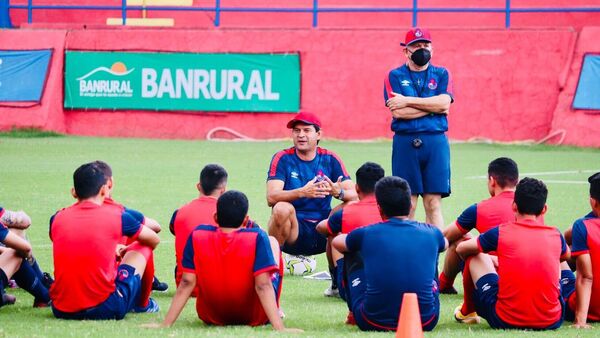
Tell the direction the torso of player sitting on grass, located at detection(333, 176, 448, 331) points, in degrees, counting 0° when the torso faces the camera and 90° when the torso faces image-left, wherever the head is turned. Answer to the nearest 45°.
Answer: approximately 180°

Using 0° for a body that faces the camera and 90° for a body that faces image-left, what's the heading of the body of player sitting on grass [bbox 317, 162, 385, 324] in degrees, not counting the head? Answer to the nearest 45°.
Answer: approximately 135°

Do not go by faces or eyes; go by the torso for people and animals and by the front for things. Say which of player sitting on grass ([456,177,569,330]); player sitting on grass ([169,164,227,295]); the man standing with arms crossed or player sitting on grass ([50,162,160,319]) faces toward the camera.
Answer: the man standing with arms crossed

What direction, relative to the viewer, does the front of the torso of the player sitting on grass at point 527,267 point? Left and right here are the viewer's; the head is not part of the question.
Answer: facing away from the viewer and to the left of the viewer

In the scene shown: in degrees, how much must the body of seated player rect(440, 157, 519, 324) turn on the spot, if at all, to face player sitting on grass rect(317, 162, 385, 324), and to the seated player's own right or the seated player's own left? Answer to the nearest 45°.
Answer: approximately 45° to the seated player's own left

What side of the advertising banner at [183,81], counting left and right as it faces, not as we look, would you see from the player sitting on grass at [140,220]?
front

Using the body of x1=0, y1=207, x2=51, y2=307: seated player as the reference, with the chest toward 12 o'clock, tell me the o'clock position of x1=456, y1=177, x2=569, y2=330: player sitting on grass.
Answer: The player sitting on grass is roughly at 1 o'clock from the seated player.

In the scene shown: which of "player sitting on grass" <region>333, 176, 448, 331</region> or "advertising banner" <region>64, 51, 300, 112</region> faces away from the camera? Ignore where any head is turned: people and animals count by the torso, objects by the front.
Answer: the player sitting on grass

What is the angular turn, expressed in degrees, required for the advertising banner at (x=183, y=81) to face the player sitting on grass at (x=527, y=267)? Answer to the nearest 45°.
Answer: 0° — it already faces them

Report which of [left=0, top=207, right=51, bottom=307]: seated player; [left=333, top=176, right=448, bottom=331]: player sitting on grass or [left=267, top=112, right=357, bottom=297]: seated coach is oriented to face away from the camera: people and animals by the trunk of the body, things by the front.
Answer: the player sitting on grass

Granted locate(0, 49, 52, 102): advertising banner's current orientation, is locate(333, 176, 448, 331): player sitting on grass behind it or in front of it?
in front

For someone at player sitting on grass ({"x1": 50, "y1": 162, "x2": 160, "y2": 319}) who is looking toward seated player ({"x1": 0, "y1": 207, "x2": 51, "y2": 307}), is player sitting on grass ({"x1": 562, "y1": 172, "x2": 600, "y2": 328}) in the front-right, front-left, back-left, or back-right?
back-right

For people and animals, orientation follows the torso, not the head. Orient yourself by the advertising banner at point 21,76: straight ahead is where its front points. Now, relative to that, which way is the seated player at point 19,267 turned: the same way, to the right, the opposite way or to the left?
to the left

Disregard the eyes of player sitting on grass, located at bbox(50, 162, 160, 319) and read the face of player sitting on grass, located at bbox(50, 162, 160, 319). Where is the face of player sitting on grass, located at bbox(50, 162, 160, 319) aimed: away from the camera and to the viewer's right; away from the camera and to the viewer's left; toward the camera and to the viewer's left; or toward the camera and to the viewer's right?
away from the camera and to the viewer's right
